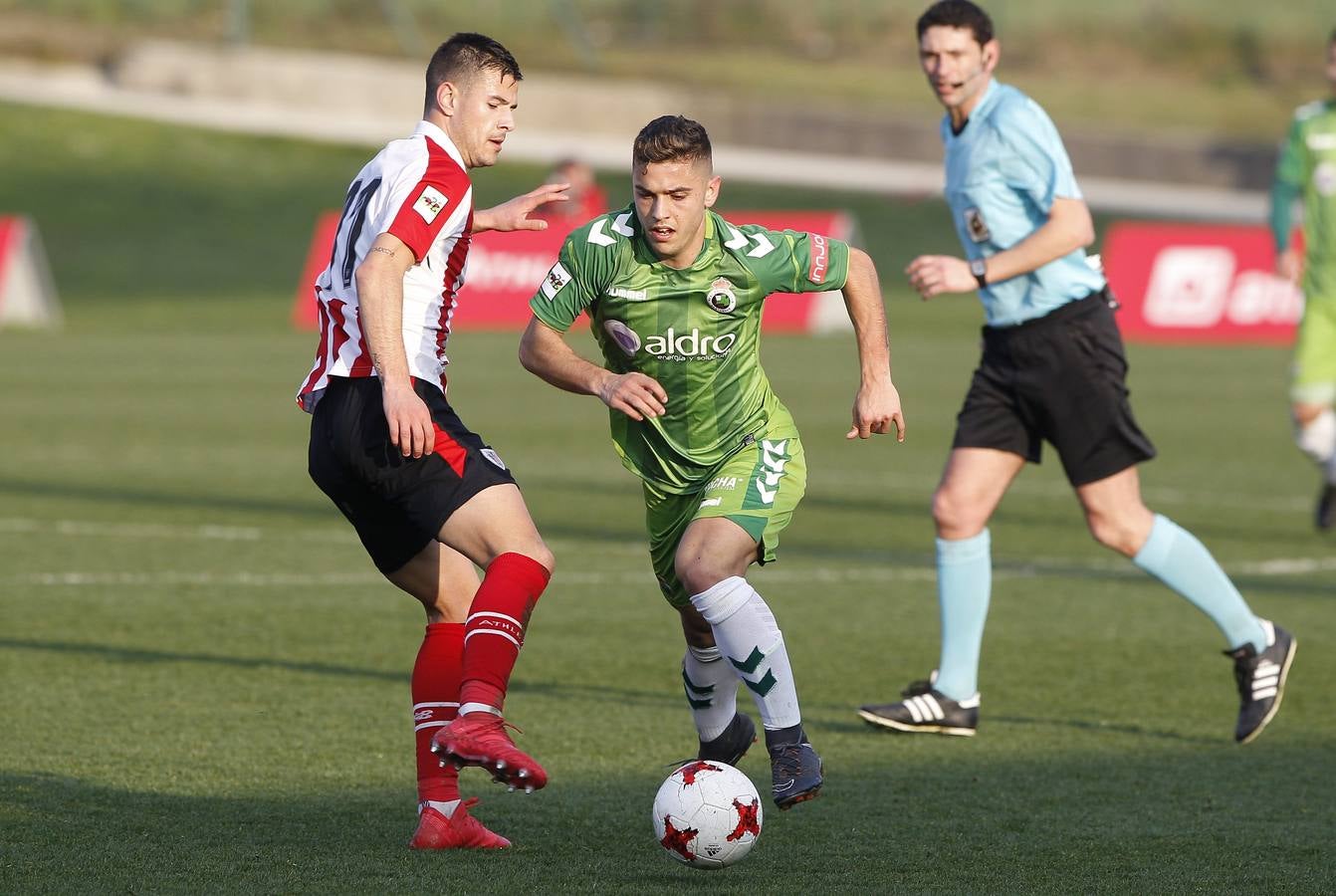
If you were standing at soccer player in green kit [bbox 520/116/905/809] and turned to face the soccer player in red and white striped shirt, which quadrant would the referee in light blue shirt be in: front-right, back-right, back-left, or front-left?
back-right

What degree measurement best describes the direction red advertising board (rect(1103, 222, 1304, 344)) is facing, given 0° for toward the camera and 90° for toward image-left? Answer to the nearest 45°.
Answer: approximately 0°

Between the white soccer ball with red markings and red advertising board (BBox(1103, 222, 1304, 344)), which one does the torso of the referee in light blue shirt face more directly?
the white soccer ball with red markings

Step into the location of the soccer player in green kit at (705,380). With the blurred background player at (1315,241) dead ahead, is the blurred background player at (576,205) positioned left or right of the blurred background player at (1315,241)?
left

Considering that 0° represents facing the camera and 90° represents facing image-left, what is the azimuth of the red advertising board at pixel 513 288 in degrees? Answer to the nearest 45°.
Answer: approximately 0°

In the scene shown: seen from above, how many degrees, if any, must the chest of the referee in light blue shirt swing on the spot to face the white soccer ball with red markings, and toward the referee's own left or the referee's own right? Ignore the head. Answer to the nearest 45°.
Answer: approximately 45° to the referee's own left

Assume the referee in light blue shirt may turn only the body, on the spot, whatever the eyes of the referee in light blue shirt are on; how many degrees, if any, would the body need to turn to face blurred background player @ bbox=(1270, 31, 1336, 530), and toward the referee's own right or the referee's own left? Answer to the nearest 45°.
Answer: approximately 135° to the referee's own right

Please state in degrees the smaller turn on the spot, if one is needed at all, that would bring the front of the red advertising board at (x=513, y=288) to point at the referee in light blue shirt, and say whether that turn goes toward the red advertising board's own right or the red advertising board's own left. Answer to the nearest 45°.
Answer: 0° — it already faces them

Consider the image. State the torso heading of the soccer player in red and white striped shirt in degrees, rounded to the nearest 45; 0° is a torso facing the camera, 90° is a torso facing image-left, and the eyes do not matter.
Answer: approximately 270°

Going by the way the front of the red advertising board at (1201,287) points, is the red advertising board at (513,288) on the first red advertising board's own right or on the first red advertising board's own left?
on the first red advertising board's own right

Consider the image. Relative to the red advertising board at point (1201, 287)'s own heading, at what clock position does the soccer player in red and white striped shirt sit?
The soccer player in red and white striped shirt is roughly at 12 o'clock from the red advertising board.

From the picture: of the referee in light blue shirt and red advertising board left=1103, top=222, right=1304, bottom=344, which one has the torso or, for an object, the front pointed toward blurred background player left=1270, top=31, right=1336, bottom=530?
the red advertising board
